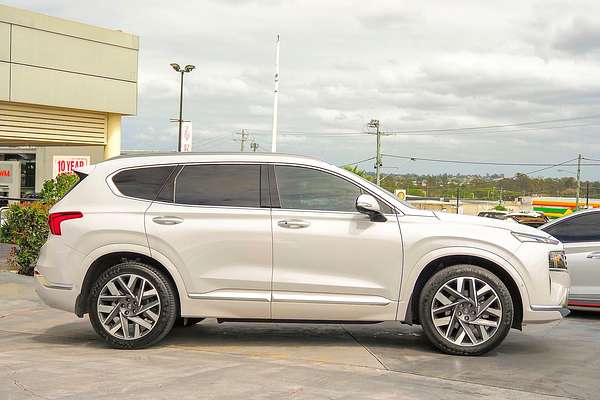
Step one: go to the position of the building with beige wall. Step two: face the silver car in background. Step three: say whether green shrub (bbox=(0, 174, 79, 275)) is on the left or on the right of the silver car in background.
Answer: right

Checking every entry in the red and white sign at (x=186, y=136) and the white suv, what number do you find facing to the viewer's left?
0

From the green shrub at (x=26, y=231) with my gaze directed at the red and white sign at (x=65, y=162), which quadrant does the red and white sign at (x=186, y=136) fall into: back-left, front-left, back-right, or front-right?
front-right

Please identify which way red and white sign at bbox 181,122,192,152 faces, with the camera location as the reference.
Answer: facing the viewer

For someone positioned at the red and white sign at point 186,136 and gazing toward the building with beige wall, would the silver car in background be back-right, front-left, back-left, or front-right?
front-left

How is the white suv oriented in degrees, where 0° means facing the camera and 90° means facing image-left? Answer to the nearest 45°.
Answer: approximately 270°

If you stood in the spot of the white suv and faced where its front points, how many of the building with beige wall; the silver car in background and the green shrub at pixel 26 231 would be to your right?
0

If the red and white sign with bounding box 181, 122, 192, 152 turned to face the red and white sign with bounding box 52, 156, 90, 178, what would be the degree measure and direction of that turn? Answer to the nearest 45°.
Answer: approximately 45° to its right

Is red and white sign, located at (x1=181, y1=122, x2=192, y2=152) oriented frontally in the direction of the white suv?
yes

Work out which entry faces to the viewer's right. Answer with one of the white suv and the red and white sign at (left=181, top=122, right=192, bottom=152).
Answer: the white suv
